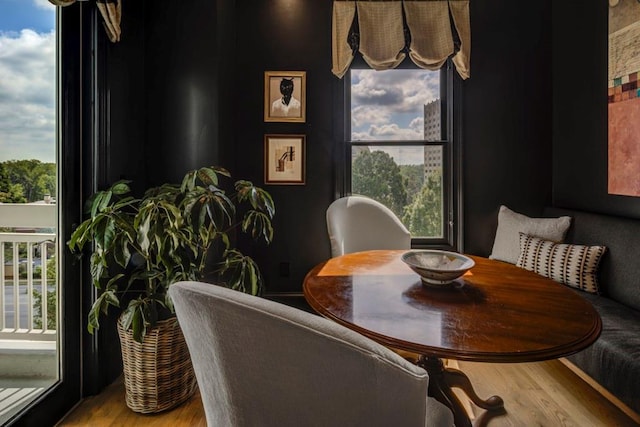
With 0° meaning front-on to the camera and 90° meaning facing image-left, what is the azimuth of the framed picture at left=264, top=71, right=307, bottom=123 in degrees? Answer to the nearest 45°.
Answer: approximately 0°

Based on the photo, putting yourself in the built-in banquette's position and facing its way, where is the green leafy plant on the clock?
The green leafy plant is roughly at 12 o'clock from the built-in banquette.
